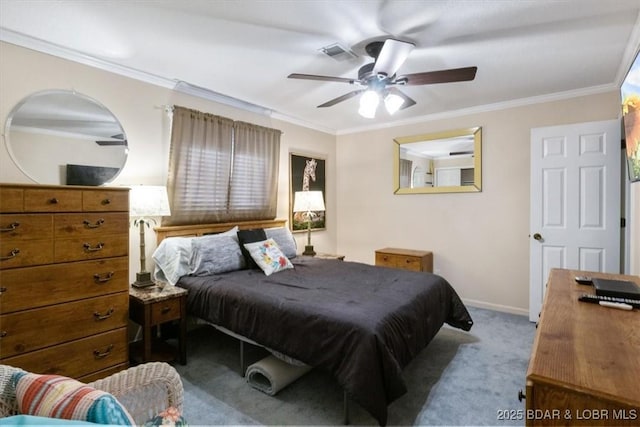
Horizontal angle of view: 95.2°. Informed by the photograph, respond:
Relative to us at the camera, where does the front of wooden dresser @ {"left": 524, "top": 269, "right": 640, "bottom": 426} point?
facing to the left of the viewer

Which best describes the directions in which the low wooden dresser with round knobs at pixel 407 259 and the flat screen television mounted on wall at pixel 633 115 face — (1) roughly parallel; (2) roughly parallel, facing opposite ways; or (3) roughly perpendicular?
roughly perpendicular

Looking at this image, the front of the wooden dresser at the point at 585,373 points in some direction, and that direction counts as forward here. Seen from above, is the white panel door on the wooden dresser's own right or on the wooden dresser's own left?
on the wooden dresser's own right

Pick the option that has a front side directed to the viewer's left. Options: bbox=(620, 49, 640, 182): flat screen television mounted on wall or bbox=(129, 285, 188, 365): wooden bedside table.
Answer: the flat screen television mounted on wall

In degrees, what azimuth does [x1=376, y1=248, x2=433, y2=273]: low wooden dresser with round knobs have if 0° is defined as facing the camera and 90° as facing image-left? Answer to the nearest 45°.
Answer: approximately 45°

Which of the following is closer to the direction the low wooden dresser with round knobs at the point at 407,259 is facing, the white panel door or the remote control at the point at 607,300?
the remote control

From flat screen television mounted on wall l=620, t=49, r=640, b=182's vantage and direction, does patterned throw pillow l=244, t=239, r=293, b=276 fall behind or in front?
in front

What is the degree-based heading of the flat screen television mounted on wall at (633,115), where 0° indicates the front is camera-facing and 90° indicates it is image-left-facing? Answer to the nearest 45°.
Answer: approximately 90°

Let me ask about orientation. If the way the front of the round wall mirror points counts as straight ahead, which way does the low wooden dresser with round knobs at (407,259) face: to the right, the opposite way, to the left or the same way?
to the right
